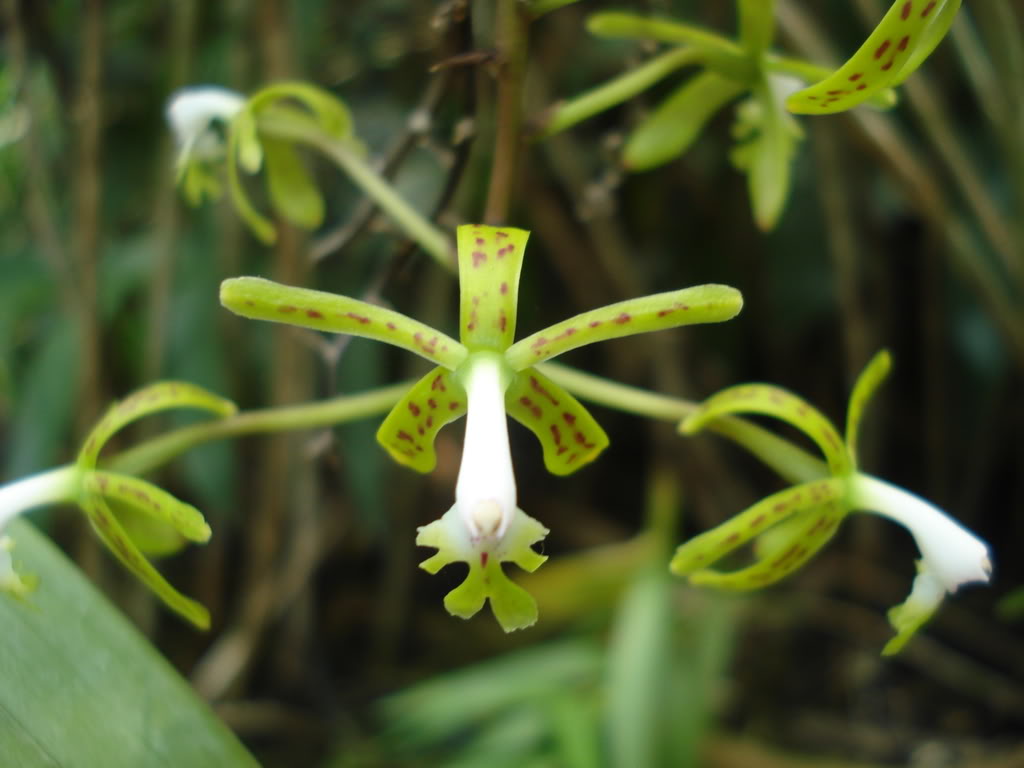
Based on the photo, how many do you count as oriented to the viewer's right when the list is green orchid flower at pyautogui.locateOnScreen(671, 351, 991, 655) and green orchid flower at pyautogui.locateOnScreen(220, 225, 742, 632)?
1

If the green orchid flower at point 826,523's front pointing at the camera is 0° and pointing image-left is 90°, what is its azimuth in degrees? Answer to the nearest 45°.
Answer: approximately 270°

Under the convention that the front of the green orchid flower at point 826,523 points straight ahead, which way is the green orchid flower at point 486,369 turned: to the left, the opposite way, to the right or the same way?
to the right

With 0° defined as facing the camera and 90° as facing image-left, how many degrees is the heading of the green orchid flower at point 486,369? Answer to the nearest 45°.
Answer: approximately 0°
